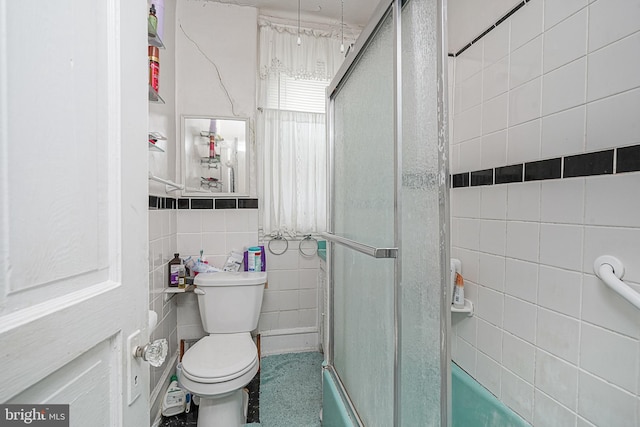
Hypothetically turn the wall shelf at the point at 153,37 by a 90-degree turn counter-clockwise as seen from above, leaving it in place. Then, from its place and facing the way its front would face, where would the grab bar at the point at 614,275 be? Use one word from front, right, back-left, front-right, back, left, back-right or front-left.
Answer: back-right

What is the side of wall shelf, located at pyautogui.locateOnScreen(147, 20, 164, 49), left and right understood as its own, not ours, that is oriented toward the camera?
right

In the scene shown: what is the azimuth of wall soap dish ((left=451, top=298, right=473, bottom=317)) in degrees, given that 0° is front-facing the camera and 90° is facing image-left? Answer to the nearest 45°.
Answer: approximately 90°

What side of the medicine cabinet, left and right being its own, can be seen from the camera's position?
front

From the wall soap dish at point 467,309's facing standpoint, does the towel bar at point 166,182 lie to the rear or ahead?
ahead

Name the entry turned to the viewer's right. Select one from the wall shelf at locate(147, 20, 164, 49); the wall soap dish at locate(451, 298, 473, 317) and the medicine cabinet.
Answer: the wall shelf at locate(147, 20, 164, 49)

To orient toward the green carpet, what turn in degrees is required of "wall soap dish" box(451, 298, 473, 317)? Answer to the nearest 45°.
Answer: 0° — it already faces it

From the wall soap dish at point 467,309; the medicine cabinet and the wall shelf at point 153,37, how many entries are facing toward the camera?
1

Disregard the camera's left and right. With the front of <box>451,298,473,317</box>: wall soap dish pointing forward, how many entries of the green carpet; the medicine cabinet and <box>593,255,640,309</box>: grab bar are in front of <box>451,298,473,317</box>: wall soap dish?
2

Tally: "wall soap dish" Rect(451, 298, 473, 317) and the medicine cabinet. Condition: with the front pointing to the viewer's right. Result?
0

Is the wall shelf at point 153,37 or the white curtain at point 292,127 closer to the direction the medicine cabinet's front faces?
the wall shelf

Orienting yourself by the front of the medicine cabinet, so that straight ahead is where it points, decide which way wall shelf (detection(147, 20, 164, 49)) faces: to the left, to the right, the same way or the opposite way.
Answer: to the left

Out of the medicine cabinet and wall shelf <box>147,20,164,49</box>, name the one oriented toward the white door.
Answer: the medicine cabinet

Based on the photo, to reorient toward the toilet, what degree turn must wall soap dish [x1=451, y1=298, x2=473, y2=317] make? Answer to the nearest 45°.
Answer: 0° — it already faces it
